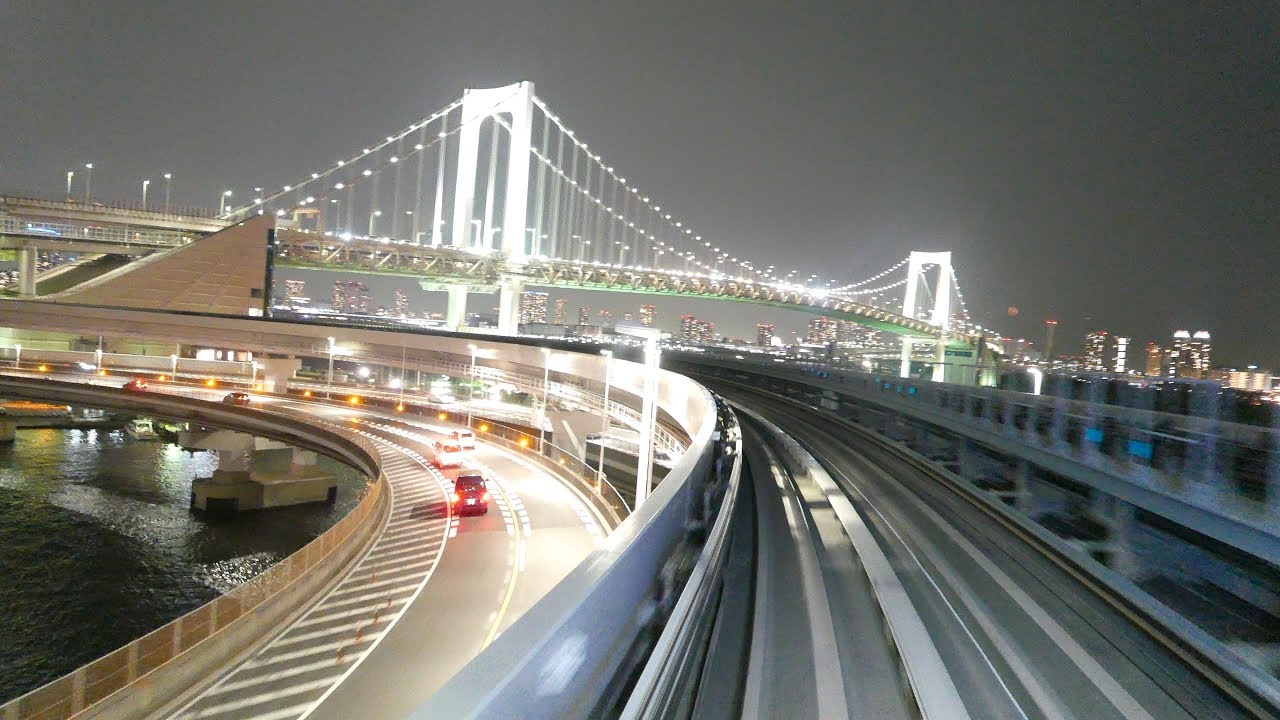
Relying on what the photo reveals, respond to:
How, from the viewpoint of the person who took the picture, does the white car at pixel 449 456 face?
facing away from the viewer and to the left of the viewer

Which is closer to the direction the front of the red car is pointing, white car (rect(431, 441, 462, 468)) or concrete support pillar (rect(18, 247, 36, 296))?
the white car

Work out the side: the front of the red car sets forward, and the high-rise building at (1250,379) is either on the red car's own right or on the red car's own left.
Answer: on the red car's own right

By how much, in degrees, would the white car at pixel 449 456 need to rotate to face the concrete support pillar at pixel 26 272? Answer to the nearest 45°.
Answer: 0° — it already faces it

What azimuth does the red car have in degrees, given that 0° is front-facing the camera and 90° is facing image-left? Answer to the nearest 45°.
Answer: approximately 180°

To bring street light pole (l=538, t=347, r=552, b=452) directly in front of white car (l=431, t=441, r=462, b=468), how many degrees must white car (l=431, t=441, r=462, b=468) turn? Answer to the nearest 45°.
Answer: approximately 90° to its right

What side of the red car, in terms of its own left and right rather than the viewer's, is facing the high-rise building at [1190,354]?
right
